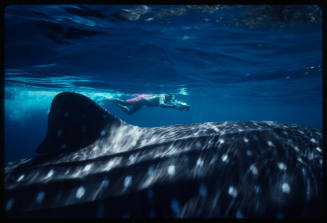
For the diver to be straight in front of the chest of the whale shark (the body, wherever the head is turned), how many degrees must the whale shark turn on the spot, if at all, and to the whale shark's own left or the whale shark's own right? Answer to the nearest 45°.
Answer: approximately 90° to the whale shark's own left

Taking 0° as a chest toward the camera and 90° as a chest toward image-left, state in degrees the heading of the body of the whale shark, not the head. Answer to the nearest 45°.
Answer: approximately 270°
